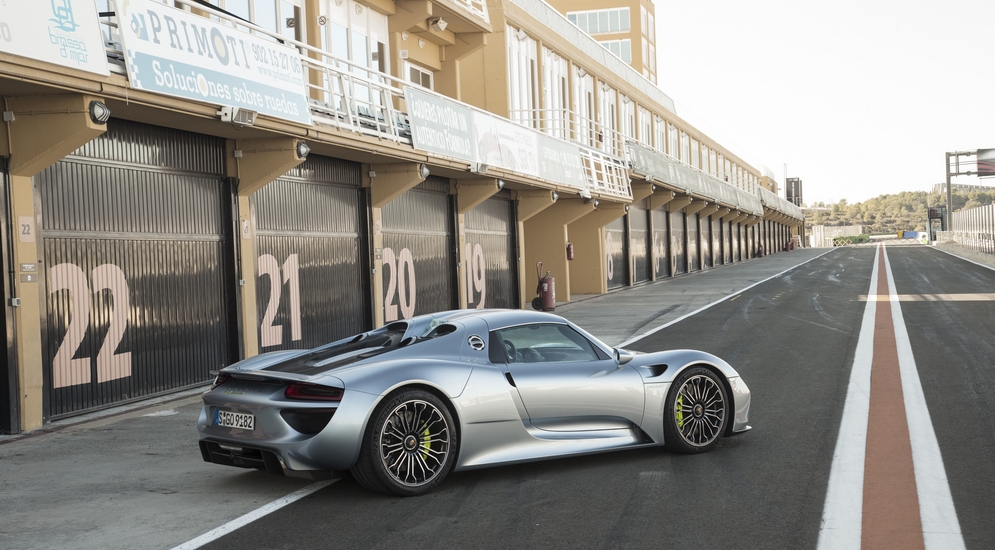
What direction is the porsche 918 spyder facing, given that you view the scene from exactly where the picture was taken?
facing away from the viewer and to the right of the viewer

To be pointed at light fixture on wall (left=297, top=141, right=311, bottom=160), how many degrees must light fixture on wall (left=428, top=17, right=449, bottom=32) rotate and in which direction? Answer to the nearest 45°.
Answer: approximately 45° to its right

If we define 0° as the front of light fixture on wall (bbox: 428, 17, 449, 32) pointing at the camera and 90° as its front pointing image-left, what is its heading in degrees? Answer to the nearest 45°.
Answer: approximately 315°

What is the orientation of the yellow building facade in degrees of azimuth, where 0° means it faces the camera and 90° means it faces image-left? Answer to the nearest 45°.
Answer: approximately 315°
